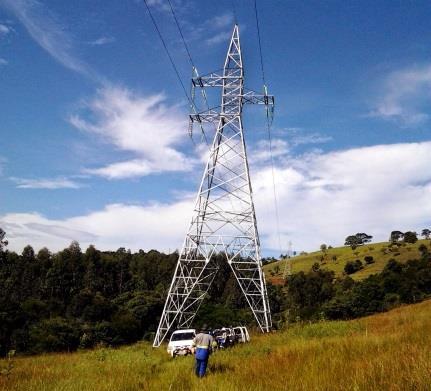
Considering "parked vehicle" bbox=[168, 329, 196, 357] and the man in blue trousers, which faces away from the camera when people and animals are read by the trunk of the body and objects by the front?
the man in blue trousers

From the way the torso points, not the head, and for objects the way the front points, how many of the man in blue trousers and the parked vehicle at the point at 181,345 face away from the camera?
1

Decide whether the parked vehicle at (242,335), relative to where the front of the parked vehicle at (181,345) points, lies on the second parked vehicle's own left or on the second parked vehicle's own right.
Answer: on the second parked vehicle's own left

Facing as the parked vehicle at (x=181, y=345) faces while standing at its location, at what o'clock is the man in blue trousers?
The man in blue trousers is roughly at 12 o'clock from the parked vehicle.

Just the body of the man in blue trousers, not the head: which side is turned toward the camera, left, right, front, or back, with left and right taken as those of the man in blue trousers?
back

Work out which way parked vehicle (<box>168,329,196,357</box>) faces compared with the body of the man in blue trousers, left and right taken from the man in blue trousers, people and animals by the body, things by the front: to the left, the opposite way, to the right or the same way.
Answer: the opposite way

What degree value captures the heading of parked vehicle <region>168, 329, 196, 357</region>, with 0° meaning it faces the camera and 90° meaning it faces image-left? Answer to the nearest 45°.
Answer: approximately 0°

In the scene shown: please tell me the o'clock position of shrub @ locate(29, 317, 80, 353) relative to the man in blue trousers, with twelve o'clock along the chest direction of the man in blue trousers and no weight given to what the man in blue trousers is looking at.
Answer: The shrub is roughly at 11 o'clock from the man in blue trousers.
